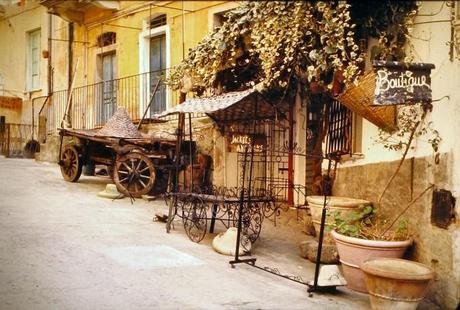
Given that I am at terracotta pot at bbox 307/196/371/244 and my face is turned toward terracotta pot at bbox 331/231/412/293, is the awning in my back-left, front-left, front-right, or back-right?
back-right

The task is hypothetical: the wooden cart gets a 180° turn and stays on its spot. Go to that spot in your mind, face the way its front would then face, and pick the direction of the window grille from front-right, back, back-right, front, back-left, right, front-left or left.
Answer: front

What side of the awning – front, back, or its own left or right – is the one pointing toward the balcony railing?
right

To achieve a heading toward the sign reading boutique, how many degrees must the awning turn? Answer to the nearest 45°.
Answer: approximately 90° to its left

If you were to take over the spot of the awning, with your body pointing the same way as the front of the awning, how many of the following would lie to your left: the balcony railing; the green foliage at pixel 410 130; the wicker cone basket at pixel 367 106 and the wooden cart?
2

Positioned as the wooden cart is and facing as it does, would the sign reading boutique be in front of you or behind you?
behind

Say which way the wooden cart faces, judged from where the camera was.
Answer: facing away from the viewer and to the left of the viewer

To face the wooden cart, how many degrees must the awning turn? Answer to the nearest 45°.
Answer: approximately 90° to its right

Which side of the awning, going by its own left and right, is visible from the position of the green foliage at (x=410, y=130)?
left

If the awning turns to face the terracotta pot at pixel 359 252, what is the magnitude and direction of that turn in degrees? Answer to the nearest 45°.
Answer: approximately 90° to its left

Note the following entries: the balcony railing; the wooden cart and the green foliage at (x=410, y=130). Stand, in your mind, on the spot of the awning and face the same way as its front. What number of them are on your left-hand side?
1

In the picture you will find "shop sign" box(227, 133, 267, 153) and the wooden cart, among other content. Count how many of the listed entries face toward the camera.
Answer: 1

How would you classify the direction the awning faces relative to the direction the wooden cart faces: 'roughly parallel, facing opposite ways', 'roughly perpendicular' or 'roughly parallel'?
roughly perpendicular

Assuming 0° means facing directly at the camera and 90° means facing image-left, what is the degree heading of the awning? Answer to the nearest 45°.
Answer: approximately 45°
